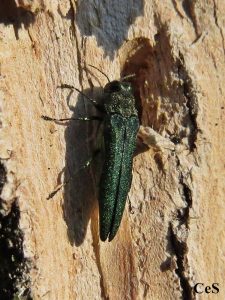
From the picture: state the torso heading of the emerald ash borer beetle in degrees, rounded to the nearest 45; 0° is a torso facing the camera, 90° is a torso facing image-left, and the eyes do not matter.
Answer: approximately 180°
